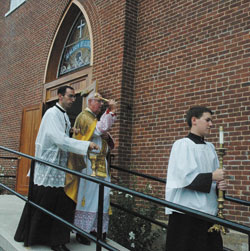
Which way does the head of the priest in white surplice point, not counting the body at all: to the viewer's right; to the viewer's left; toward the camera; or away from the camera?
to the viewer's right

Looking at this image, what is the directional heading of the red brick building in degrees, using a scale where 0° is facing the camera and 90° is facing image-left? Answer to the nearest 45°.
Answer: approximately 45°
